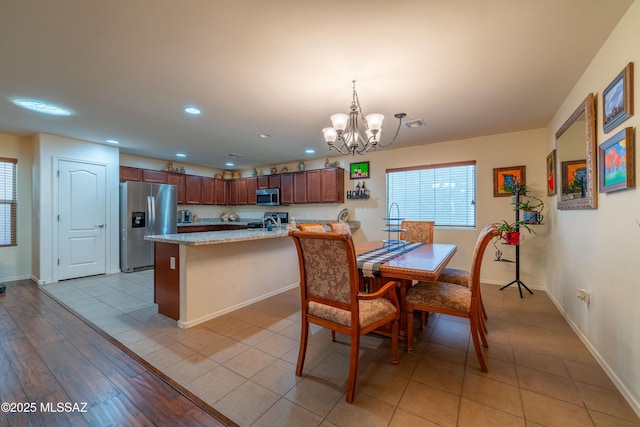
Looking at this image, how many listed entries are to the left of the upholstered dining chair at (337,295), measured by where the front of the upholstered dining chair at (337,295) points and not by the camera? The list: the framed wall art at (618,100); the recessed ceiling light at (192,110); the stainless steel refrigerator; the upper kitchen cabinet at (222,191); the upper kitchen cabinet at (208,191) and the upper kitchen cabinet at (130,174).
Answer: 5

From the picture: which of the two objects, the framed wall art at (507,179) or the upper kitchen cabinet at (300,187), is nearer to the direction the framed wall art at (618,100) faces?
the upper kitchen cabinet

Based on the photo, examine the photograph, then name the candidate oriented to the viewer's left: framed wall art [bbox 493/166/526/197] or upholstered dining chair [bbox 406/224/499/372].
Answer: the upholstered dining chair

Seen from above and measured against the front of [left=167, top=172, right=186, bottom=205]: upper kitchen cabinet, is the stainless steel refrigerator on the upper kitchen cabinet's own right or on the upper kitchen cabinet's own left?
on the upper kitchen cabinet's own right

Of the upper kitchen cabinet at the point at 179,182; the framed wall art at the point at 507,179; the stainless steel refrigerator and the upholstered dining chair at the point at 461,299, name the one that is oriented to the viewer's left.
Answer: the upholstered dining chair

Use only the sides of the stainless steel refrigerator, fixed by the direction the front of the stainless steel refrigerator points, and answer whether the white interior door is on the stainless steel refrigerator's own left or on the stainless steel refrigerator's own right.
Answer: on the stainless steel refrigerator's own right

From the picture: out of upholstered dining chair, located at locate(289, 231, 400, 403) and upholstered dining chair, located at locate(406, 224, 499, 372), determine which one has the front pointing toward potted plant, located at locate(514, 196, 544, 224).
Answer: upholstered dining chair, located at locate(289, 231, 400, 403)

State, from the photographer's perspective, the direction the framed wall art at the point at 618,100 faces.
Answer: facing to the left of the viewer

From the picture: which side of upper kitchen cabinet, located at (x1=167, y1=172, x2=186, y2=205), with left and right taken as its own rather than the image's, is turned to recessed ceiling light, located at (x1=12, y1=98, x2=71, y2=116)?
right

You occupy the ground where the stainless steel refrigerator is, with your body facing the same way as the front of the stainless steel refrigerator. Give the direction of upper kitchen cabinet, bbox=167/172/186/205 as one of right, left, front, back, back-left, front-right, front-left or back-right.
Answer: left

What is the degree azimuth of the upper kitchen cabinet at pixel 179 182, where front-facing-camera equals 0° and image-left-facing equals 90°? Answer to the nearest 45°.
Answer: approximately 315°

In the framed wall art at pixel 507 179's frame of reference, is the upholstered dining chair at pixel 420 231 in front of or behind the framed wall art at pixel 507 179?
in front
